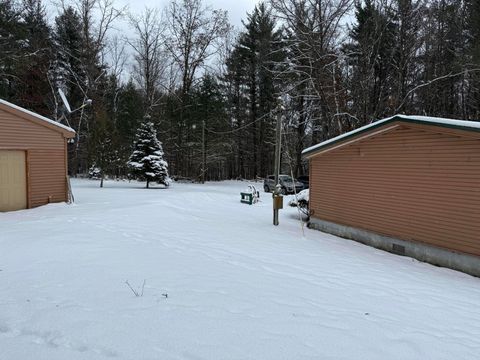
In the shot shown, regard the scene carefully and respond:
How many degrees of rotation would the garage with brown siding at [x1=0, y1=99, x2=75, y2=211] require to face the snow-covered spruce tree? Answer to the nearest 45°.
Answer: approximately 90° to its left

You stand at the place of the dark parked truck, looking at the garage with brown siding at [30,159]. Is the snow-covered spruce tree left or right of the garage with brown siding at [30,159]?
right

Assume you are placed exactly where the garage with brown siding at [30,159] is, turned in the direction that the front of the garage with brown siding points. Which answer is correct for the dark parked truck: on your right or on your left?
on your left

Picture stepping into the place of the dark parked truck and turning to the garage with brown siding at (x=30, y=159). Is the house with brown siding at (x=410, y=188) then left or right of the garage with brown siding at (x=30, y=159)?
left
